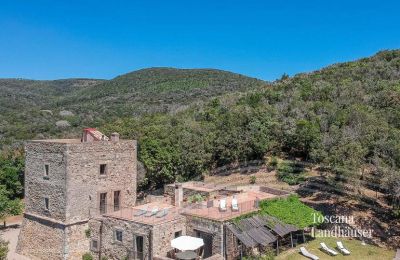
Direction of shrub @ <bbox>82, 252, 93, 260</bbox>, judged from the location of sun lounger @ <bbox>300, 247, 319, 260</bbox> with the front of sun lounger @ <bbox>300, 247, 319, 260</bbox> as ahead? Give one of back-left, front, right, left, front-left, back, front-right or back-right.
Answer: back-right

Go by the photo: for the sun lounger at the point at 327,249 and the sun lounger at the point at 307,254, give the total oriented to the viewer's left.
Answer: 0

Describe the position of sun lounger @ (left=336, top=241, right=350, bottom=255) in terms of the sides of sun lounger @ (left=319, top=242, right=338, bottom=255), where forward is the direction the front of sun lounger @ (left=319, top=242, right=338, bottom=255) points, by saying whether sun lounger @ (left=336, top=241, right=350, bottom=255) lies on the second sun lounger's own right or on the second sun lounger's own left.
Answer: on the second sun lounger's own left

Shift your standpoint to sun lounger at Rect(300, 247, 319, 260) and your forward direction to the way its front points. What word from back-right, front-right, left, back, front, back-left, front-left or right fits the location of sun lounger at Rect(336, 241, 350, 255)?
left

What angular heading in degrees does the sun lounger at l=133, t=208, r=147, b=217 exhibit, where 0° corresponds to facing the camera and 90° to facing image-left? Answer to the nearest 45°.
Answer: approximately 45°

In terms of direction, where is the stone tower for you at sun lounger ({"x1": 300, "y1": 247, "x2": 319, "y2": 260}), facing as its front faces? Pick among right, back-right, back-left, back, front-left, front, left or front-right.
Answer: back-right

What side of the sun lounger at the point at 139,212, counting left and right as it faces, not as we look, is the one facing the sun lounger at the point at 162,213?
left

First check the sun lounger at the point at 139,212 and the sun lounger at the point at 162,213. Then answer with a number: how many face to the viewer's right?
0

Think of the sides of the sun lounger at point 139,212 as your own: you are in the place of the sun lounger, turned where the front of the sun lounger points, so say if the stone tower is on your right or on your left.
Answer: on your right

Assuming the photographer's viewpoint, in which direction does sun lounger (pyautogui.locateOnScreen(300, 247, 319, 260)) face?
facing the viewer and to the right of the viewer

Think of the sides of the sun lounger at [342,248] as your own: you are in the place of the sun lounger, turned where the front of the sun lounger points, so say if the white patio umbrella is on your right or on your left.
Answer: on your right

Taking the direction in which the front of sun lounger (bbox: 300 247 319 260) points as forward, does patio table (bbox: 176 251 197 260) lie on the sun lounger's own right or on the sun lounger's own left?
on the sun lounger's own right
